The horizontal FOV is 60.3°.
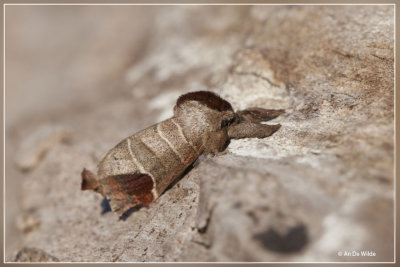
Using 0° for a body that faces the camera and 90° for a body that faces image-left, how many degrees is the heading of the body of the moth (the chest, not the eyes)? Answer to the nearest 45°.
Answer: approximately 270°
